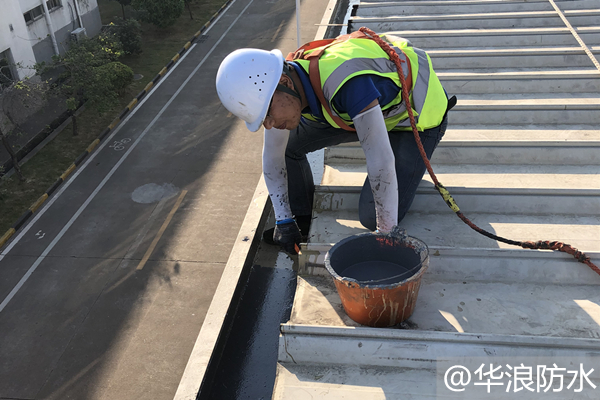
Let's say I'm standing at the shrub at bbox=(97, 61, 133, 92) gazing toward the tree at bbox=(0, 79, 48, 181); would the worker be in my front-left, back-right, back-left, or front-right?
front-left

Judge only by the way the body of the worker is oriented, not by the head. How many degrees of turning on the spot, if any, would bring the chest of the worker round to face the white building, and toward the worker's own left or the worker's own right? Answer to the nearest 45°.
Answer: approximately 90° to the worker's own right

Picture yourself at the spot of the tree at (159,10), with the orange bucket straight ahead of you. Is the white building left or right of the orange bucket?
right

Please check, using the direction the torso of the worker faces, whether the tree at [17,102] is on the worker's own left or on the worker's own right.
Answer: on the worker's own right

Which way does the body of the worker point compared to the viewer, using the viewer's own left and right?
facing the viewer and to the left of the viewer

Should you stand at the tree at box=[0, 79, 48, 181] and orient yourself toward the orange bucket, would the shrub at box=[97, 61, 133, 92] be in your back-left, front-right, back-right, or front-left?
back-left

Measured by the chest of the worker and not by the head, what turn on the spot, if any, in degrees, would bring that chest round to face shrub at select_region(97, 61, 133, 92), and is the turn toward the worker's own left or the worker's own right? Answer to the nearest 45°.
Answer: approximately 90° to the worker's own right

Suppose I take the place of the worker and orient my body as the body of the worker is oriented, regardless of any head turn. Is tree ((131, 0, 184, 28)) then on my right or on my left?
on my right

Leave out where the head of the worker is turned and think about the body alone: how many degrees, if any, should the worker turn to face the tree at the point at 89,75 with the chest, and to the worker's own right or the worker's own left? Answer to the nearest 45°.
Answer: approximately 90° to the worker's own right

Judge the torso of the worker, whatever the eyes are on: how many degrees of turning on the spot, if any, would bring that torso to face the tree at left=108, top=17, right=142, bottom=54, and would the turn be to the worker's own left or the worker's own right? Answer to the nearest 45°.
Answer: approximately 90° to the worker's own right
